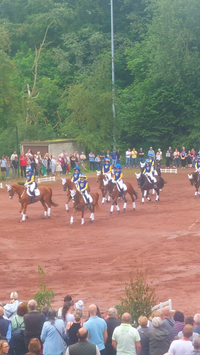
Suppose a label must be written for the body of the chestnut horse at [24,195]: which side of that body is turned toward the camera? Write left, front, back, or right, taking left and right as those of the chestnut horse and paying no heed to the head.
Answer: left

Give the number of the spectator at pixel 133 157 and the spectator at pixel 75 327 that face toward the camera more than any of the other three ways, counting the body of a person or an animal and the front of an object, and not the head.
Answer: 1

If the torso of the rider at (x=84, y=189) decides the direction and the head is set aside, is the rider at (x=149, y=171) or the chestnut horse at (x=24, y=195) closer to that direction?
the chestnut horse

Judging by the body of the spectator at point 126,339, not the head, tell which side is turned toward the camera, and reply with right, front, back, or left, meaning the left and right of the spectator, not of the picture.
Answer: back

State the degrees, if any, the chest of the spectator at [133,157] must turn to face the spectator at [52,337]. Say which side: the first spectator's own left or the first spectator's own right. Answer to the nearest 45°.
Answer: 0° — they already face them

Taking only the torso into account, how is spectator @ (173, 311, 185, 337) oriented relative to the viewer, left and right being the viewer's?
facing away from the viewer

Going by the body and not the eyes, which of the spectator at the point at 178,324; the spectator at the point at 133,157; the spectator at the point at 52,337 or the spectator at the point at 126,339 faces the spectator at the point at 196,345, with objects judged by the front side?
the spectator at the point at 133,157

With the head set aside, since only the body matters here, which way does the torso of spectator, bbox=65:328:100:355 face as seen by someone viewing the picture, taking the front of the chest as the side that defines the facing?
away from the camera

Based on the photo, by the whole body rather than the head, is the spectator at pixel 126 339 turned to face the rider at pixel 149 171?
yes

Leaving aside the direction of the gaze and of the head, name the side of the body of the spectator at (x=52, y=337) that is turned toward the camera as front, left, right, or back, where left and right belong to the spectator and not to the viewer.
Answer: back

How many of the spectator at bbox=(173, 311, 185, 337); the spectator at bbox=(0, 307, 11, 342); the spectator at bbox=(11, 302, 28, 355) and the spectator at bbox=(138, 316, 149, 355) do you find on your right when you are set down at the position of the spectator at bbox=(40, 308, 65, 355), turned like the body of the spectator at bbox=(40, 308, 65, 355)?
2

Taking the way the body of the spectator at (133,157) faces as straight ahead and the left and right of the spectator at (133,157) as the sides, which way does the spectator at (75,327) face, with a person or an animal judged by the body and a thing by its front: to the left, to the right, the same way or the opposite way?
the opposite way

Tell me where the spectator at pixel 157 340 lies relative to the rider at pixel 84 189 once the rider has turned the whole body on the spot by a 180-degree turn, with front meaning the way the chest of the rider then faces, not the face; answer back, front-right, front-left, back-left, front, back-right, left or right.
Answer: back-right

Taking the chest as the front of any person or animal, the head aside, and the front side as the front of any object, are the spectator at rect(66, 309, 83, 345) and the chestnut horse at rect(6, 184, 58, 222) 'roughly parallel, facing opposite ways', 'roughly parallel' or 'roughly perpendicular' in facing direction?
roughly perpendicular

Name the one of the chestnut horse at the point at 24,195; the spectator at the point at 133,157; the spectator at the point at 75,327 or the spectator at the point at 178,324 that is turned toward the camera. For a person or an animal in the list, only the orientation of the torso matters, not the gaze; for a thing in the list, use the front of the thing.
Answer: the spectator at the point at 133,157

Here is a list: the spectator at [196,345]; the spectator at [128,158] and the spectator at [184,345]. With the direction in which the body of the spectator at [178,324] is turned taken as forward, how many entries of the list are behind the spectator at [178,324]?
2
